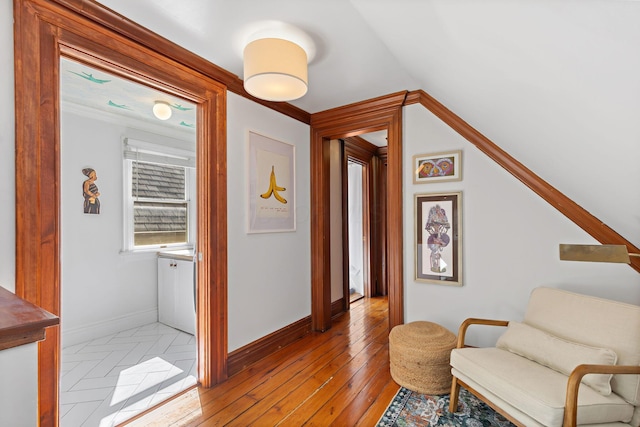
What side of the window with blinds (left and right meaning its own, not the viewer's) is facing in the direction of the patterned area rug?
front

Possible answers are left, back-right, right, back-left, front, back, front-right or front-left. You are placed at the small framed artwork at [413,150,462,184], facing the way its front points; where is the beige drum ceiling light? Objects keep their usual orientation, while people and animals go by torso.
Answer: front

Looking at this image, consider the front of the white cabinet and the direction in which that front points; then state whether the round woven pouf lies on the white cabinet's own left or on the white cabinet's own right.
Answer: on the white cabinet's own left

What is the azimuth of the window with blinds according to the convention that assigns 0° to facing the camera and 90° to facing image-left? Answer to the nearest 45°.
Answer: approximately 315°

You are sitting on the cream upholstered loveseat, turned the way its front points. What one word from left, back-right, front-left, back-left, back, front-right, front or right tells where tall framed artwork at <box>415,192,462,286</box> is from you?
right

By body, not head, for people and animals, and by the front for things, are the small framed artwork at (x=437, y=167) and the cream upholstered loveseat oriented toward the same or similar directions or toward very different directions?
same or similar directions

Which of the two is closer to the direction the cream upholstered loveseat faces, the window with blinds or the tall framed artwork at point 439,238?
the window with blinds

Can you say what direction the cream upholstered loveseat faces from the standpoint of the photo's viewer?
facing the viewer and to the left of the viewer

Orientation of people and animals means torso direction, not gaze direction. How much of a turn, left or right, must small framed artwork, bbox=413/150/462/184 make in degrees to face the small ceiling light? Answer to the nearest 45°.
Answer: approximately 45° to its right

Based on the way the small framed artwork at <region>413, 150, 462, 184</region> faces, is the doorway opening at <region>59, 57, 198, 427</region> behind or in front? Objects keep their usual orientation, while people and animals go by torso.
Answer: in front

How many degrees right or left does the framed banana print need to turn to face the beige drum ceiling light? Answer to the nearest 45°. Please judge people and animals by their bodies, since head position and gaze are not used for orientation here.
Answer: approximately 45° to its right

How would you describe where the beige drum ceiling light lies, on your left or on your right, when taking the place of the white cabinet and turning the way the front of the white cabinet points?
on your left

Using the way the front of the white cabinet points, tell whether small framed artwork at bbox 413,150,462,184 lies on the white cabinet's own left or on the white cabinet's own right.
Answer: on the white cabinet's own left

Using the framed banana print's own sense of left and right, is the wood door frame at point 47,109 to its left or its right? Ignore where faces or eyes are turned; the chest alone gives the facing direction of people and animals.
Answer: on its right

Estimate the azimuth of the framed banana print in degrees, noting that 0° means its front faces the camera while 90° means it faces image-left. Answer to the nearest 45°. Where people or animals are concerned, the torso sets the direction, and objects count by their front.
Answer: approximately 315°
